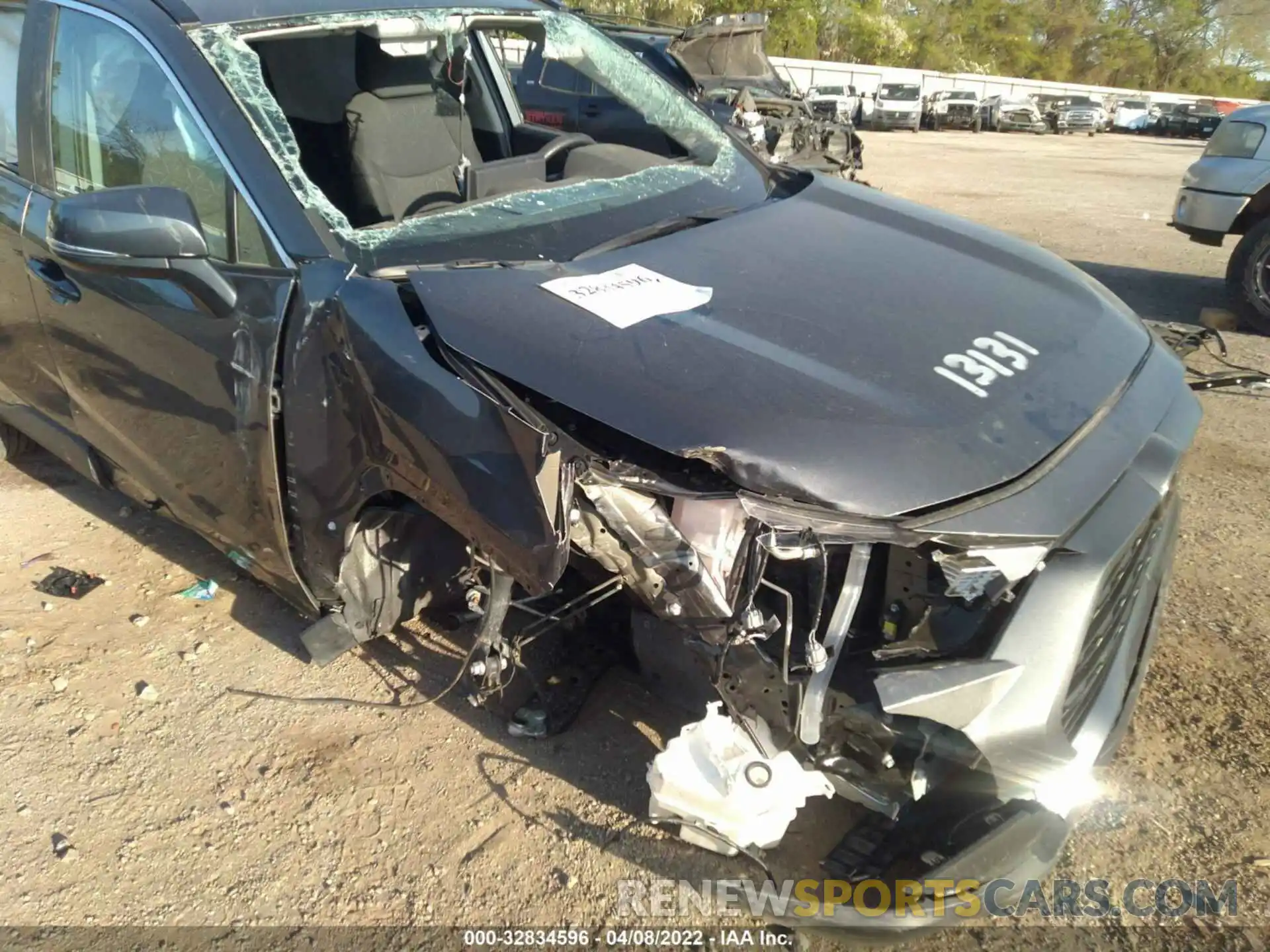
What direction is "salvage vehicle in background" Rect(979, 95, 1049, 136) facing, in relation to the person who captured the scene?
facing the viewer and to the right of the viewer

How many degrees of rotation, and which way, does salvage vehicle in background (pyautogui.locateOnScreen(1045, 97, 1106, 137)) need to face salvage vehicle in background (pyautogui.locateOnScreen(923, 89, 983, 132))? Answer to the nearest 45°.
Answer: approximately 45° to its right

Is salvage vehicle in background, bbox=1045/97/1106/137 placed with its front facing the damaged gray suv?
yes

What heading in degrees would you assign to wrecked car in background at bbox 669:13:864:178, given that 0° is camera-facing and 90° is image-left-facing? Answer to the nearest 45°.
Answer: approximately 315°

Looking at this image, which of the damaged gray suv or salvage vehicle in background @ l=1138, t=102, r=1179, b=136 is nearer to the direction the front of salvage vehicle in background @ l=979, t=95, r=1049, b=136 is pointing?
the damaged gray suv

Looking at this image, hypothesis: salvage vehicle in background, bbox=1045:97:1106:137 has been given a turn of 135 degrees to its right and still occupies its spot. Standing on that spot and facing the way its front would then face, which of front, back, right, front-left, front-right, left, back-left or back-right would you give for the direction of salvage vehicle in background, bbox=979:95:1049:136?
left

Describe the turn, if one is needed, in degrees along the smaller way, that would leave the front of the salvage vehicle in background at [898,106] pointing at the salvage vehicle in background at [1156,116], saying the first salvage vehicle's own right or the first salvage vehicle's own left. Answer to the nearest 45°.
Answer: approximately 135° to the first salvage vehicle's own left

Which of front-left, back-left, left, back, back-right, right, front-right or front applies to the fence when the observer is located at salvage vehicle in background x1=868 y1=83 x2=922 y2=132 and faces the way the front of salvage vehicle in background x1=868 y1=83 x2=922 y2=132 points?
back

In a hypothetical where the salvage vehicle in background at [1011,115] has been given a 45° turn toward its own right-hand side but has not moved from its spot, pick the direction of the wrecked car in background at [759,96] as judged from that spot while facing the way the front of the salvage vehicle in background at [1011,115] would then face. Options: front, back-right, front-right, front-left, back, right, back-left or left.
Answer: front

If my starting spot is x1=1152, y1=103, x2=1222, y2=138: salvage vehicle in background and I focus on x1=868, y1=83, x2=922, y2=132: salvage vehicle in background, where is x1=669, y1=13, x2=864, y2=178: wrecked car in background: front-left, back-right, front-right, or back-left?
front-left

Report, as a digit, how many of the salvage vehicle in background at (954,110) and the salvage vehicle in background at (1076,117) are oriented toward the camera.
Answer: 2

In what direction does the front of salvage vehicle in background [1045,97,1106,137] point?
toward the camera

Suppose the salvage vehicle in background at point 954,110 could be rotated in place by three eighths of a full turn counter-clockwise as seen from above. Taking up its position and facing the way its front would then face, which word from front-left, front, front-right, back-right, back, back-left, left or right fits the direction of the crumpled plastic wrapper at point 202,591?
back-right

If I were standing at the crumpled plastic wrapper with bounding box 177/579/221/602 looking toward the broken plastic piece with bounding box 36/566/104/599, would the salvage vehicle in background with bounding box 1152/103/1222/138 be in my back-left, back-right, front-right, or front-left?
back-right

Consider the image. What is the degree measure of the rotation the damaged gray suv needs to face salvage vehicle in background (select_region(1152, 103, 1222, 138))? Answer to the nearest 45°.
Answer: approximately 90° to its left

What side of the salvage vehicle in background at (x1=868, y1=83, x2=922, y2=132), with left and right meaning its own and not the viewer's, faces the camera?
front

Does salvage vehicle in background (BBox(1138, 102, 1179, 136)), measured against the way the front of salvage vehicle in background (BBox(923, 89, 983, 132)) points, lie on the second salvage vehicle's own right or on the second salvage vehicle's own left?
on the second salvage vehicle's own left

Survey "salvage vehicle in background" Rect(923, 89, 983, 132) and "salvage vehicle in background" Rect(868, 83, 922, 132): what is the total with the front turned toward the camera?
2

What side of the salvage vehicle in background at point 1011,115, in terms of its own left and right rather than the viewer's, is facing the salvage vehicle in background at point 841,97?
right
